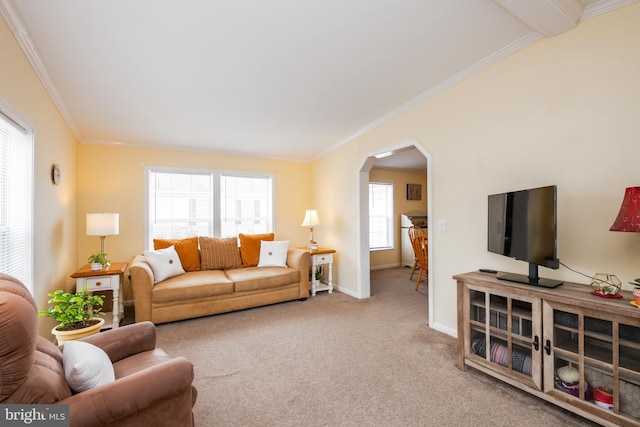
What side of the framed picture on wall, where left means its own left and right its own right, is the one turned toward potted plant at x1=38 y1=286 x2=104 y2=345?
front

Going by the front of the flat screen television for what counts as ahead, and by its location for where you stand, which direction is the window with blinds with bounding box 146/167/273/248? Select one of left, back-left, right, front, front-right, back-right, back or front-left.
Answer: front-right

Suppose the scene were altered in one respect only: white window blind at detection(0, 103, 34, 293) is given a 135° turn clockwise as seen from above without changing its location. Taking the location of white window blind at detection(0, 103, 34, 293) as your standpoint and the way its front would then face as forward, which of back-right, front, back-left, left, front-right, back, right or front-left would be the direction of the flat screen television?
back-left

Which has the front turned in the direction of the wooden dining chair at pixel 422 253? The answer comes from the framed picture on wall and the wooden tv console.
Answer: the framed picture on wall

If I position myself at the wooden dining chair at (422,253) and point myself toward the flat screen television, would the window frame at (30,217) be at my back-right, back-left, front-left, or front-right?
front-right

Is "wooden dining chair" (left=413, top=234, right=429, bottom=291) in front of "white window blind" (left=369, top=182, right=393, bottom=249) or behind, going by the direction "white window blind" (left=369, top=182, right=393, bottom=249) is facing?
in front

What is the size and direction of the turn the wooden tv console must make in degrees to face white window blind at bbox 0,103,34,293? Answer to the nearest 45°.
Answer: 0° — it already faces it

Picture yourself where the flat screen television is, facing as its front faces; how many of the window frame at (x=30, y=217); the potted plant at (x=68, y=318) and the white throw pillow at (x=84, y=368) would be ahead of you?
3

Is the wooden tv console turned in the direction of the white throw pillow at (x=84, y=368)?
yes

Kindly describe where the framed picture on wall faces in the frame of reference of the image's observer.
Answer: facing the viewer

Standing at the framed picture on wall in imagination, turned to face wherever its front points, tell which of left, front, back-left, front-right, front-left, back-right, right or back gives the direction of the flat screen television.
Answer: front

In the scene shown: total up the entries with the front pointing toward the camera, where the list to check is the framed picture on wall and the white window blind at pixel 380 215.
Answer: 2

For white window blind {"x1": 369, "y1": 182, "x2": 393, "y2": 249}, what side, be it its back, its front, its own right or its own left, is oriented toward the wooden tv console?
front

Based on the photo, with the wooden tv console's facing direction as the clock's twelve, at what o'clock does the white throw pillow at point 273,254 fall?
The white throw pillow is roughly at 2 o'clock from the wooden tv console.

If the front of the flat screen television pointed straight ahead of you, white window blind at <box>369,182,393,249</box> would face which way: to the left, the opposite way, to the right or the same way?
to the left

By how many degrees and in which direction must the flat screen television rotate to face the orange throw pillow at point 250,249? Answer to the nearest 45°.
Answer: approximately 45° to its right

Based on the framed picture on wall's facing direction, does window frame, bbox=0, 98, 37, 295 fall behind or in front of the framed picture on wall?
in front

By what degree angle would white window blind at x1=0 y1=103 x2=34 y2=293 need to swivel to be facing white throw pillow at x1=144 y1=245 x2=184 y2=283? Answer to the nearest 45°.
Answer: approximately 90° to its left

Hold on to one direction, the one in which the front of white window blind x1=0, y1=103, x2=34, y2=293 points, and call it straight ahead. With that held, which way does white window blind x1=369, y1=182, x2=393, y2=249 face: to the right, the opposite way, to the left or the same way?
to the right
